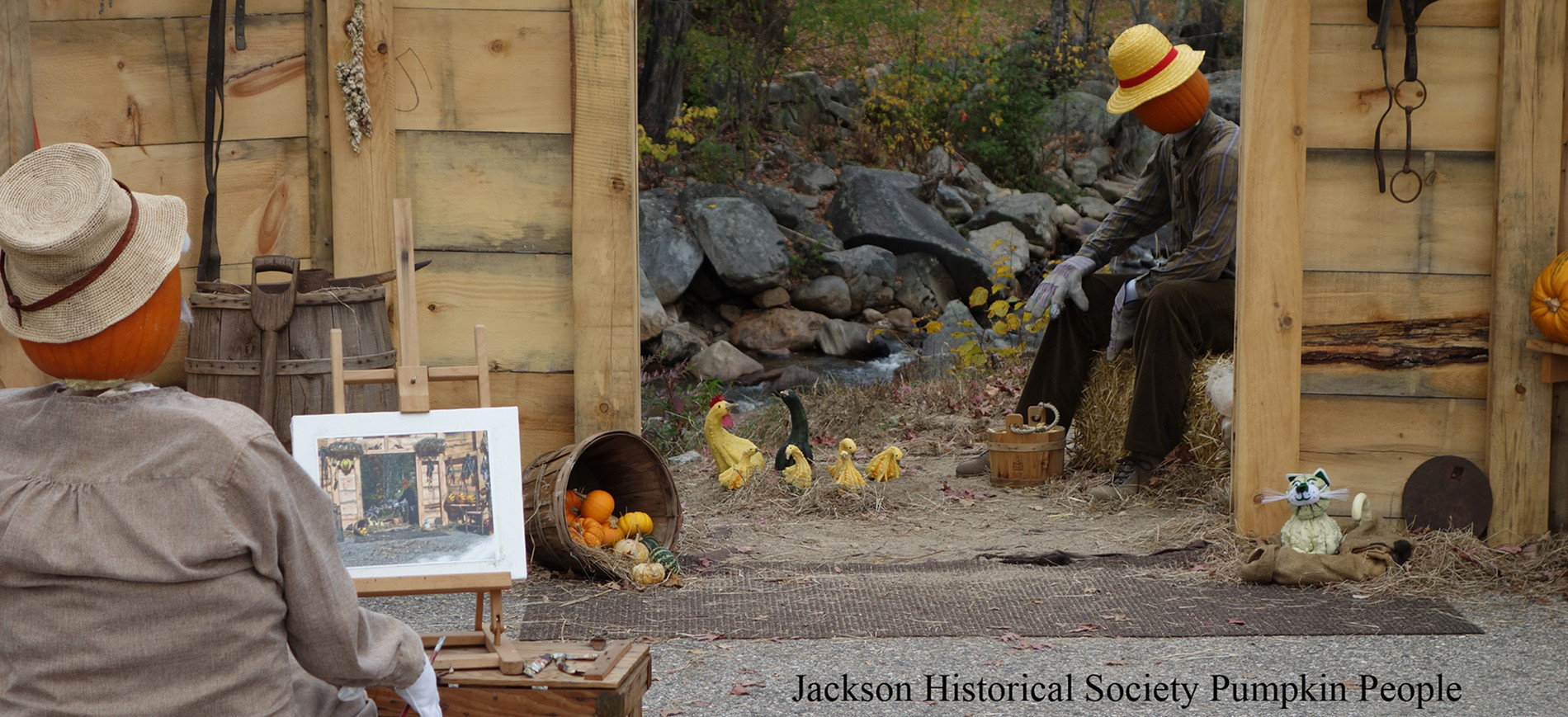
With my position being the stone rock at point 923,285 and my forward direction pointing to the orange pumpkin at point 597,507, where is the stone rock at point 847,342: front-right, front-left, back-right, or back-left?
front-right

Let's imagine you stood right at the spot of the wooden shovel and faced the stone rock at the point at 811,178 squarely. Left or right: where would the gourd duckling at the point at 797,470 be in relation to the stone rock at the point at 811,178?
right

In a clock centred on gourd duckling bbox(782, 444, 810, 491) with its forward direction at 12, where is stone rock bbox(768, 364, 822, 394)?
The stone rock is roughly at 3 o'clock from the gourd duckling.

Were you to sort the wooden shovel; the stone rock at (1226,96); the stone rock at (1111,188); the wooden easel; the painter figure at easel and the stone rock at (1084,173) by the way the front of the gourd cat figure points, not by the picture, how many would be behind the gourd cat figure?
3

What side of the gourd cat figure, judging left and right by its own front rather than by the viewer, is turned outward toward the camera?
front

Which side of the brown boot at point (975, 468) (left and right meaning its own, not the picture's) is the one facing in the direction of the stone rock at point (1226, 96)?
right

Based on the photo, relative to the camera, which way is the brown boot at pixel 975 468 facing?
to the viewer's left

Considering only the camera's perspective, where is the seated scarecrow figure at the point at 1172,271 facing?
facing the viewer and to the left of the viewer

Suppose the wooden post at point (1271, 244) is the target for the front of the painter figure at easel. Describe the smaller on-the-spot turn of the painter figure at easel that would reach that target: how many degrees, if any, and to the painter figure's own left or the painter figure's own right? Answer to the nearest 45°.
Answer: approximately 45° to the painter figure's own right

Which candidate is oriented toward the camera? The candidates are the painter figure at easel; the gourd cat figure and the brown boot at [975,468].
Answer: the gourd cat figure

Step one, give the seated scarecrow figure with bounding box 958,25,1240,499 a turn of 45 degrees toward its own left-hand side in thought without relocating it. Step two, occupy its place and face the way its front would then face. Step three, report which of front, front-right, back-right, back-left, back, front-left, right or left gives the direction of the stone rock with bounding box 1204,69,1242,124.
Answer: back

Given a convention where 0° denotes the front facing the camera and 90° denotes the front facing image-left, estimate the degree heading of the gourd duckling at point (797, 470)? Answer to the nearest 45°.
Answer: approximately 90°

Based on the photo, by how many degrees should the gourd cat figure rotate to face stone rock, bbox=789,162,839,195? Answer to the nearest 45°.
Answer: approximately 135° to its right

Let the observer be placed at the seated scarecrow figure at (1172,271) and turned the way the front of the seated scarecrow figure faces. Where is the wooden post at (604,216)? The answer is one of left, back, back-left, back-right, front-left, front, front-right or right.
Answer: front

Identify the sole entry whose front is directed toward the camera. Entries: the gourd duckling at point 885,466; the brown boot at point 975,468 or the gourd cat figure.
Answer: the gourd cat figure

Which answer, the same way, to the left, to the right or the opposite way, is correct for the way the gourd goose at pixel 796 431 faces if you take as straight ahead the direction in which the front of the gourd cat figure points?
to the right
